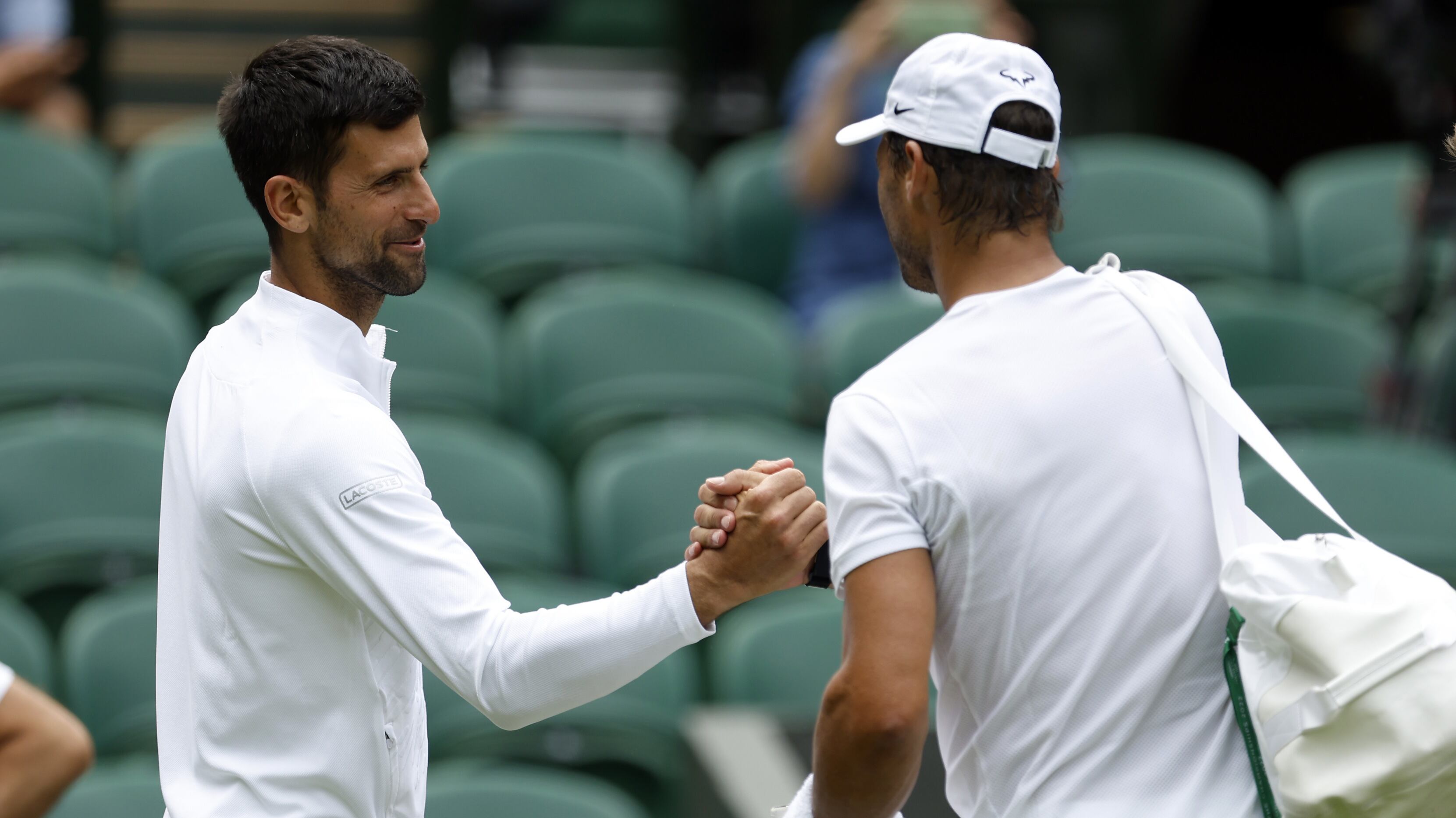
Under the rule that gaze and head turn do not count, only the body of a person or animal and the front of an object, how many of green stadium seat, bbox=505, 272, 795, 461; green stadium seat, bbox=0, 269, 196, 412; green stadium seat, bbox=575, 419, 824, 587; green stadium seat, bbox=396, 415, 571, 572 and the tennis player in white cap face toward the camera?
4

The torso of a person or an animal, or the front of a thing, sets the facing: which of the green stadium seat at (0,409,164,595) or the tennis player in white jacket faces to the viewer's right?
the tennis player in white jacket

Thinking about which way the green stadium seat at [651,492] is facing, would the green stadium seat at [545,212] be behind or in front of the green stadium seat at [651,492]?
behind

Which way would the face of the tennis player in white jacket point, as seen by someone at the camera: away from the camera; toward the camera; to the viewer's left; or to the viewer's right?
to the viewer's right

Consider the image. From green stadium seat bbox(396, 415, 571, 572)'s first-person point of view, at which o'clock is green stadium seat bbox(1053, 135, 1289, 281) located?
green stadium seat bbox(1053, 135, 1289, 281) is roughly at 8 o'clock from green stadium seat bbox(396, 415, 571, 572).

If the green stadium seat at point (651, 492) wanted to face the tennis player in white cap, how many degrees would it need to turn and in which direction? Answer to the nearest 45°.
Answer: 0° — it already faces them

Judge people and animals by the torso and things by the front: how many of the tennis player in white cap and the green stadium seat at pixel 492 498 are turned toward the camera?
1

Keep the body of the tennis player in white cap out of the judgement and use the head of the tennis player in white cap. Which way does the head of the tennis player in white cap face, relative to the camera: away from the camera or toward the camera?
away from the camera

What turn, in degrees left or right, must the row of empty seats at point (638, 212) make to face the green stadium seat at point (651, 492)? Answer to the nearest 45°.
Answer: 0° — it already faces it

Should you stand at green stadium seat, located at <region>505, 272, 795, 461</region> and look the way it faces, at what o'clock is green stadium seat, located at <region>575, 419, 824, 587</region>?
green stadium seat, located at <region>575, 419, 824, 587</region> is roughly at 12 o'clock from green stadium seat, located at <region>505, 272, 795, 461</region>.
